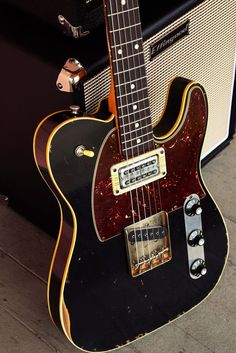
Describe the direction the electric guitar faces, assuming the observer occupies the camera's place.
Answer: facing the viewer and to the right of the viewer
